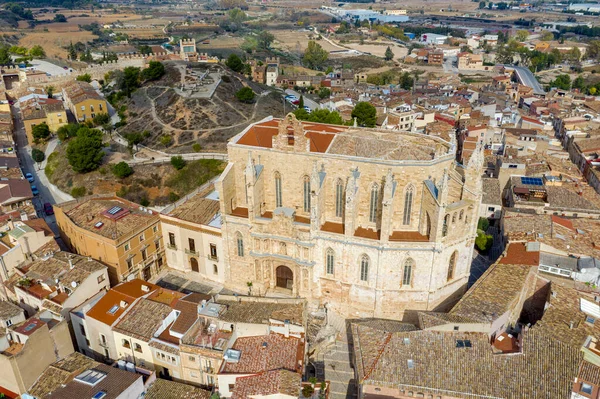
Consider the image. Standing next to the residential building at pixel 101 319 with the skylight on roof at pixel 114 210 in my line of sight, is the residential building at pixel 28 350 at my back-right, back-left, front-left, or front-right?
back-left

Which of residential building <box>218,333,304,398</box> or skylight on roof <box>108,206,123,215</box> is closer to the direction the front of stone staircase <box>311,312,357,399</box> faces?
the residential building

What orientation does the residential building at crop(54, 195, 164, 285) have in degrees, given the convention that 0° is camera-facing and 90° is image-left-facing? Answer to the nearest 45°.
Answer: approximately 315°

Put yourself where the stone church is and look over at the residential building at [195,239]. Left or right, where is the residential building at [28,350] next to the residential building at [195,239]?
left

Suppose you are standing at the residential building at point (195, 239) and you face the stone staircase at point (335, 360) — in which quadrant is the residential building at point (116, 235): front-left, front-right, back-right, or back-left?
back-right

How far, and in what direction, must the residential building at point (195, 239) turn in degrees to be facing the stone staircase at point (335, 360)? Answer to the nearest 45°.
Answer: approximately 90° to its left

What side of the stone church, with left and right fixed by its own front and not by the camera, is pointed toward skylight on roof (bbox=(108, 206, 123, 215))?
right

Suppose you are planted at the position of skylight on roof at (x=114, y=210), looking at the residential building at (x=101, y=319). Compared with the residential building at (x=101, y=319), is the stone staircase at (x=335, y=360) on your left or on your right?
left

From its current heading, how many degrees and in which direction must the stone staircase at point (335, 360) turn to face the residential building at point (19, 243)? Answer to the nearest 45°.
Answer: approximately 90° to its right

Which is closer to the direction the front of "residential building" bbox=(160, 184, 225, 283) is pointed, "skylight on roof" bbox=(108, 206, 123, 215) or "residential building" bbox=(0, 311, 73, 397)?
the residential building

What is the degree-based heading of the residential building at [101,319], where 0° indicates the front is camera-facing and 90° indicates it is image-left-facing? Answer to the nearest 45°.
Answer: approximately 45°

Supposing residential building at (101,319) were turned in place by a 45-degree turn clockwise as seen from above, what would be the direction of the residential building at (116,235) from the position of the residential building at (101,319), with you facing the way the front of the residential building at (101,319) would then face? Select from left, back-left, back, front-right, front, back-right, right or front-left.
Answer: right
